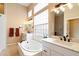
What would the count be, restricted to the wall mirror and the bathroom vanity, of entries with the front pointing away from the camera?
0

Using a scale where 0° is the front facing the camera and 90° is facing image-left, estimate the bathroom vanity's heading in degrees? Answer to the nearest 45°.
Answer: approximately 45°

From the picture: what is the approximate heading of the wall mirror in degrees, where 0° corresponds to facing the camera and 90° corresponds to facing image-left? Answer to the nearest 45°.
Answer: approximately 45°
